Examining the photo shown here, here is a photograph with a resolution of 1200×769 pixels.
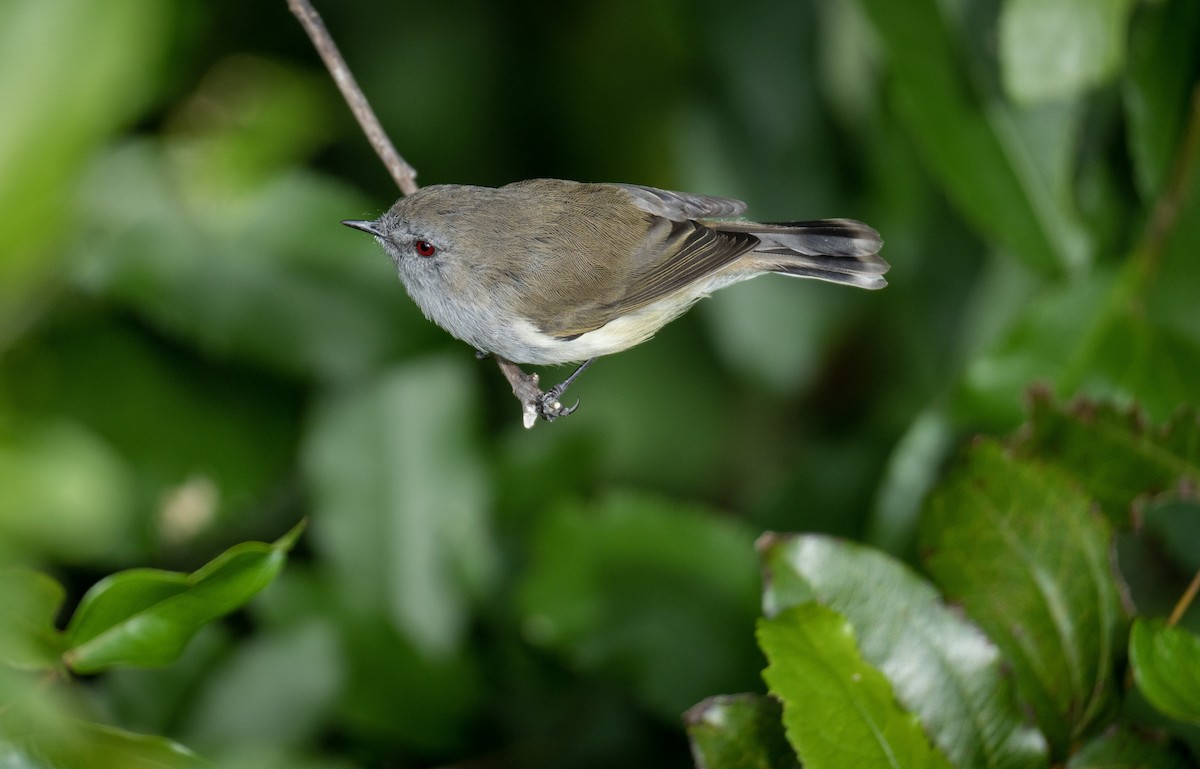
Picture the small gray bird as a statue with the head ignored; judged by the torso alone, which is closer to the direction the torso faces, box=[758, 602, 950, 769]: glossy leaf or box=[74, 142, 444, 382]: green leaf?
the green leaf

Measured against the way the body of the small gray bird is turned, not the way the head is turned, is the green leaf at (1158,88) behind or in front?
behind

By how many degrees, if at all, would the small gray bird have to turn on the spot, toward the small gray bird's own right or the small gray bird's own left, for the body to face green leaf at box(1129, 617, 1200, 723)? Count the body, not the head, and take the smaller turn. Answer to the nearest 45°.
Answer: approximately 135° to the small gray bird's own left

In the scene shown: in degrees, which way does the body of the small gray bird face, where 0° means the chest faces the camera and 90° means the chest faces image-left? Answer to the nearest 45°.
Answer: approximately 90°

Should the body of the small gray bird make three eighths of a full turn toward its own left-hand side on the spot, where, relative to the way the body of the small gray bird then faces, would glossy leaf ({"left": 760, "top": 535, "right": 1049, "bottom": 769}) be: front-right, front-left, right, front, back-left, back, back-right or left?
front
